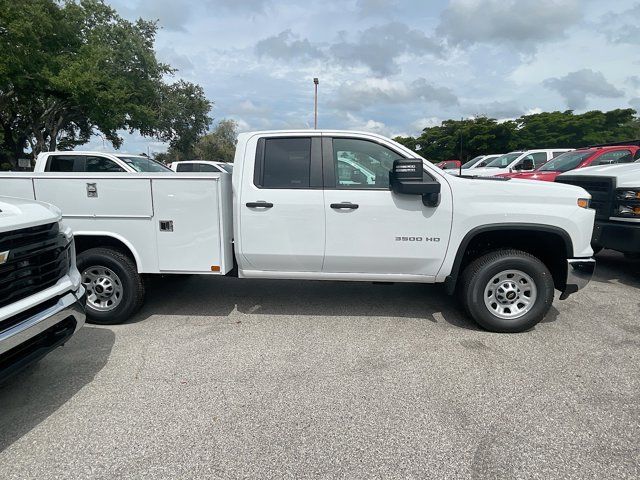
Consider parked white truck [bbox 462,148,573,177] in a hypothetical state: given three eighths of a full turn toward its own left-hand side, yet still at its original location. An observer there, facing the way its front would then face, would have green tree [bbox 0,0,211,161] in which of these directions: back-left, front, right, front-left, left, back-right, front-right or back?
back

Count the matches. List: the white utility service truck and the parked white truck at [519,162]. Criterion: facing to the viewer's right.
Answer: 1

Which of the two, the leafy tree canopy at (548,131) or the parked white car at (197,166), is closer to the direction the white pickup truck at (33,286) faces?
the leafy tree canopy

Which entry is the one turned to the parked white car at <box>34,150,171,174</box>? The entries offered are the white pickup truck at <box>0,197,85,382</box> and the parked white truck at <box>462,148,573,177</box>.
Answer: the parked white truck at <box>462,148,573,177</box>

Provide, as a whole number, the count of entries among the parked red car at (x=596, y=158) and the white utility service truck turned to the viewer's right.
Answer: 1

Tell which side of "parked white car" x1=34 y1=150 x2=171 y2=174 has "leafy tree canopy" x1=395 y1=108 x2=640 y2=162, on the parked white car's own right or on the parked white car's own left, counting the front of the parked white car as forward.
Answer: on the parked white car's own left

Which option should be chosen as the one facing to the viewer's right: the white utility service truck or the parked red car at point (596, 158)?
the white utility service truck

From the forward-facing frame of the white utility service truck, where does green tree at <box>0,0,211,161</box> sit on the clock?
The green tree is roughly at 8 o'clock from the white utility service truck.

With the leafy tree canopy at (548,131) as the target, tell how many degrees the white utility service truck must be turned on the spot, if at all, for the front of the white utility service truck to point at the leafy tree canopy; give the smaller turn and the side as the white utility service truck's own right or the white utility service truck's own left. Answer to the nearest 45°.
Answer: approximately 45° to the white utility service truck's own left

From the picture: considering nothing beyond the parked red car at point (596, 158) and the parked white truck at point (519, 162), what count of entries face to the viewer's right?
0

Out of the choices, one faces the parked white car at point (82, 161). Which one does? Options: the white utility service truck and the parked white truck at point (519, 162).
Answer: the parked white truck at point (519, 162)

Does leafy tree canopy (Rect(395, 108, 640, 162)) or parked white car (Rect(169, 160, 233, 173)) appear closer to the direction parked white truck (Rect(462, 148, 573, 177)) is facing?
the parked white car

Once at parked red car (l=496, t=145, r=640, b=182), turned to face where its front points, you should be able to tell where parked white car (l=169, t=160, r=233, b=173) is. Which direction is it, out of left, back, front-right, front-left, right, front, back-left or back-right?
front-right

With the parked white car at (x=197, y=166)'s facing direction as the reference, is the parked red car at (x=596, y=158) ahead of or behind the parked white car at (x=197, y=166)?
ahead

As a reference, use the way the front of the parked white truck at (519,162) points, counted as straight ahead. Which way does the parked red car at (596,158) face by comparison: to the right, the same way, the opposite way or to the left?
the same way

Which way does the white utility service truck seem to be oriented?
to the viewer's right

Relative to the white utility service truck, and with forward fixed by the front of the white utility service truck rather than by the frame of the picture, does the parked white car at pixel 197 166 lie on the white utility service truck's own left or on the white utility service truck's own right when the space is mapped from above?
on the white utility service truck's own left

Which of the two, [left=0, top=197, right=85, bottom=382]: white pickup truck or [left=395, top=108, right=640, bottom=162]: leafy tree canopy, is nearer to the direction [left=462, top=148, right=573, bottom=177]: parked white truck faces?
the white pickup truck

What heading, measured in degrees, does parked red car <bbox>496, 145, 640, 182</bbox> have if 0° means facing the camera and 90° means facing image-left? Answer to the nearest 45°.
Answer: approximately 45°

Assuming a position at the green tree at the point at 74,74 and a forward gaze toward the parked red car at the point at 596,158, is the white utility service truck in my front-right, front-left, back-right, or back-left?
front-right
